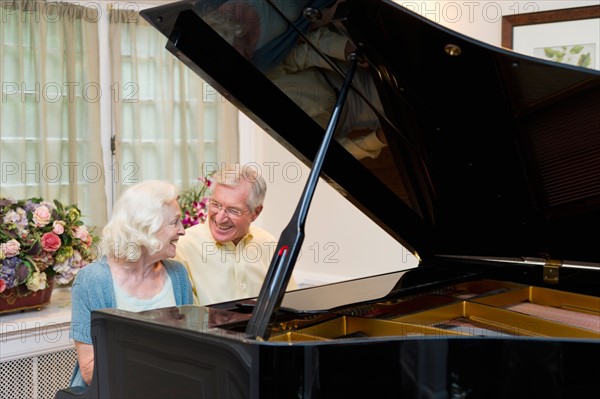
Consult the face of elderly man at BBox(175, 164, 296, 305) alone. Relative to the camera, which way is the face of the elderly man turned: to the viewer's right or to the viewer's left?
to the viewer's left

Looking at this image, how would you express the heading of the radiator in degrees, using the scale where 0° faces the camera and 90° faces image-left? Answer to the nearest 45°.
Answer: approximately 315°

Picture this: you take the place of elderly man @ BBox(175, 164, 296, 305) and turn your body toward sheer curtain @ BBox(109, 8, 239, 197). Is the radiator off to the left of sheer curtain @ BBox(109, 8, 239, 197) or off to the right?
left

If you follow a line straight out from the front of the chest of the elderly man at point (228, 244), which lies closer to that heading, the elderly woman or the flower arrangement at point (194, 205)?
the elderly woman

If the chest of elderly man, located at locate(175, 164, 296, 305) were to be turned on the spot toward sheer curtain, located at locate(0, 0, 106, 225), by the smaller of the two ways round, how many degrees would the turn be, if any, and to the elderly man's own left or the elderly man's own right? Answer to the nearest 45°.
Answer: approximately 135° to the elderly man's own right

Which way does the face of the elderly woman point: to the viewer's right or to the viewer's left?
to the viewer's right

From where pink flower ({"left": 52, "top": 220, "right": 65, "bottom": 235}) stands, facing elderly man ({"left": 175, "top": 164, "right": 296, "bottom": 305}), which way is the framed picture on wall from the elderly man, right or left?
left

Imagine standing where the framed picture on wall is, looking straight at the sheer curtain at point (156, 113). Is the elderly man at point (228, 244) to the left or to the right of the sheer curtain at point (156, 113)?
left
